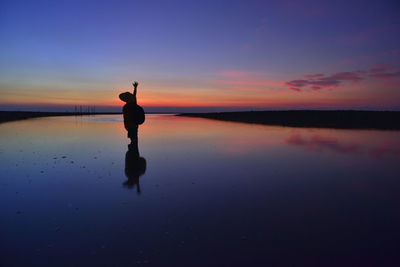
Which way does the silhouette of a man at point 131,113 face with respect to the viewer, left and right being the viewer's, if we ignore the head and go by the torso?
facing to the left of the viewer
